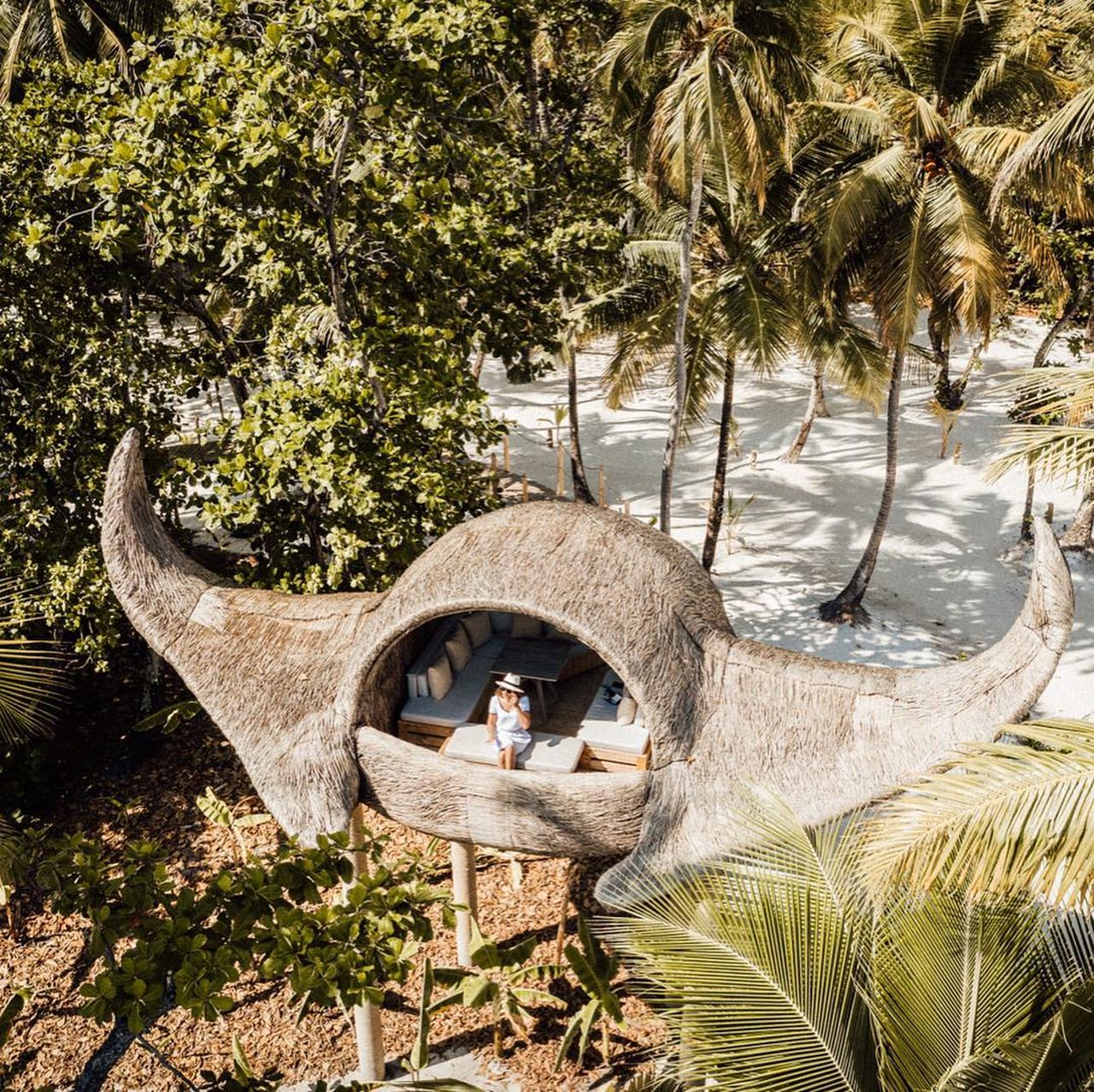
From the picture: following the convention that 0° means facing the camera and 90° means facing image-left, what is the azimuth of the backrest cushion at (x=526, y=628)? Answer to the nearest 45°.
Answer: approximately 0°

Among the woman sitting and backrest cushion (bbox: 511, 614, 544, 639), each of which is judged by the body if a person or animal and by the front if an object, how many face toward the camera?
2

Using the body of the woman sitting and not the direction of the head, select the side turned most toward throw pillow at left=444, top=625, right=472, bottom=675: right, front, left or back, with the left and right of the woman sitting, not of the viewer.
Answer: back

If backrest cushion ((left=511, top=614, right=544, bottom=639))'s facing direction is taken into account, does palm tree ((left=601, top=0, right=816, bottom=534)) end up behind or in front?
behind

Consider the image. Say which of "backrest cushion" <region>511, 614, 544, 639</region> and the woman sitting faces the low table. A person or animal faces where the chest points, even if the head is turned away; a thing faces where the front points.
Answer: the backrest cushion

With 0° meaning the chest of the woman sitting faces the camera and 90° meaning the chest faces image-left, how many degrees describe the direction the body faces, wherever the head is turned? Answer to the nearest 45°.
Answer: approximately 0°

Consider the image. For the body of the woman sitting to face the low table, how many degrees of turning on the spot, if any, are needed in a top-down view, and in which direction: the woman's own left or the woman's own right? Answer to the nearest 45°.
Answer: approximately 180°
